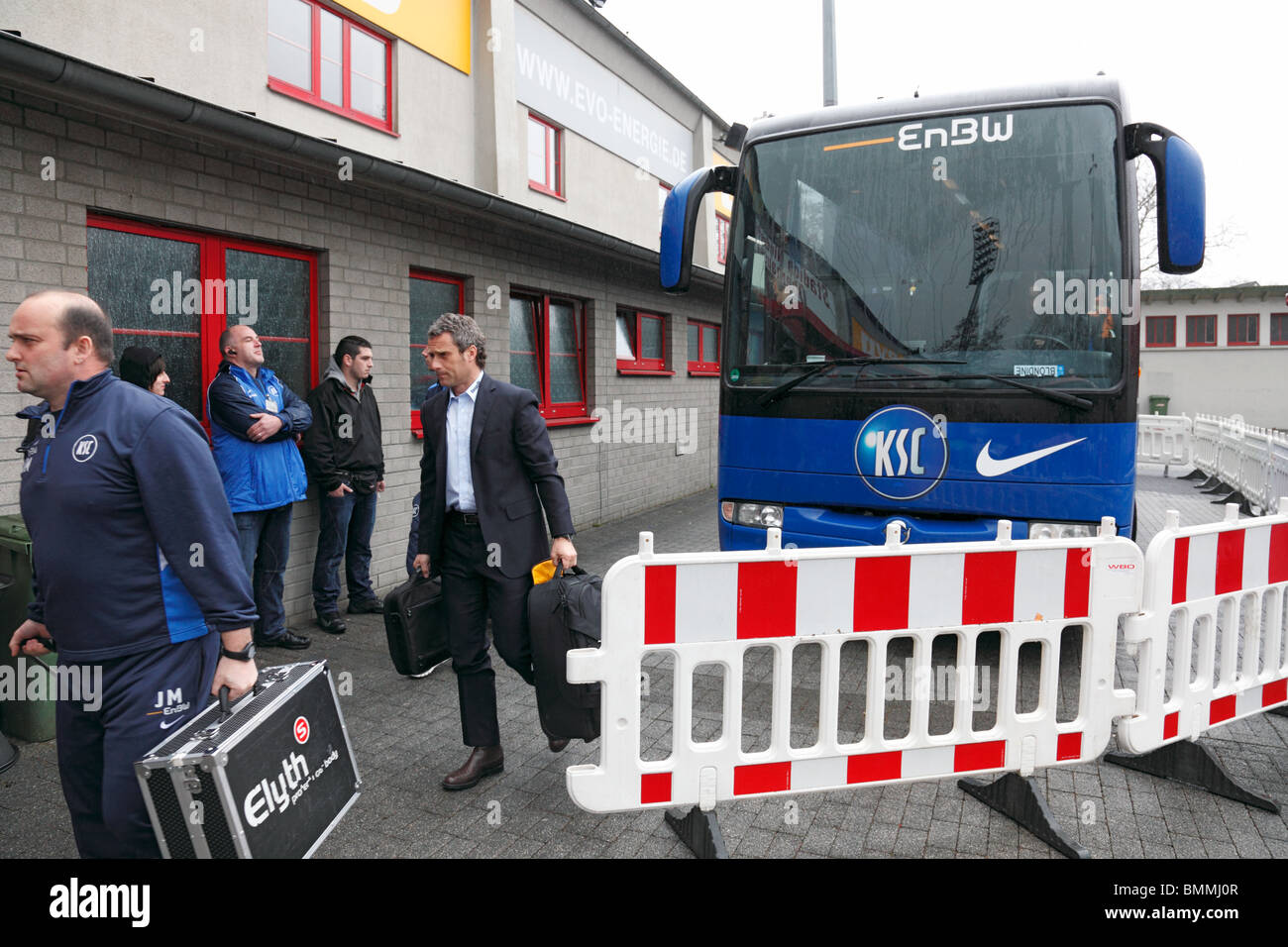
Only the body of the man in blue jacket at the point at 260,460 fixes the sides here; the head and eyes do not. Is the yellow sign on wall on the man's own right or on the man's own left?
on the man's own left

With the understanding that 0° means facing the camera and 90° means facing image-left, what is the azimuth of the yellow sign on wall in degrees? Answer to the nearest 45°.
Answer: approximately 315°

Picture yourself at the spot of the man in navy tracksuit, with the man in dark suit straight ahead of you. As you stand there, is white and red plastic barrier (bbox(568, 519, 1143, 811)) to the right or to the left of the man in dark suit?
right

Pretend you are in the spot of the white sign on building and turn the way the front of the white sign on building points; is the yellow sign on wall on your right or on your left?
on your right

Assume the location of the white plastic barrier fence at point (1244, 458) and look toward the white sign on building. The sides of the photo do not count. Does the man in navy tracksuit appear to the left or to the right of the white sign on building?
left

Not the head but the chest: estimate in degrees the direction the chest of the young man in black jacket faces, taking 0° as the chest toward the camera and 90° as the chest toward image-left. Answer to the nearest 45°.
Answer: approximately 315°

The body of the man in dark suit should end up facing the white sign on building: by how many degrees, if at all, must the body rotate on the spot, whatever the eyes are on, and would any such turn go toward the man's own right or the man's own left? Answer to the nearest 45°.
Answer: approximately 135° to the man's own right
